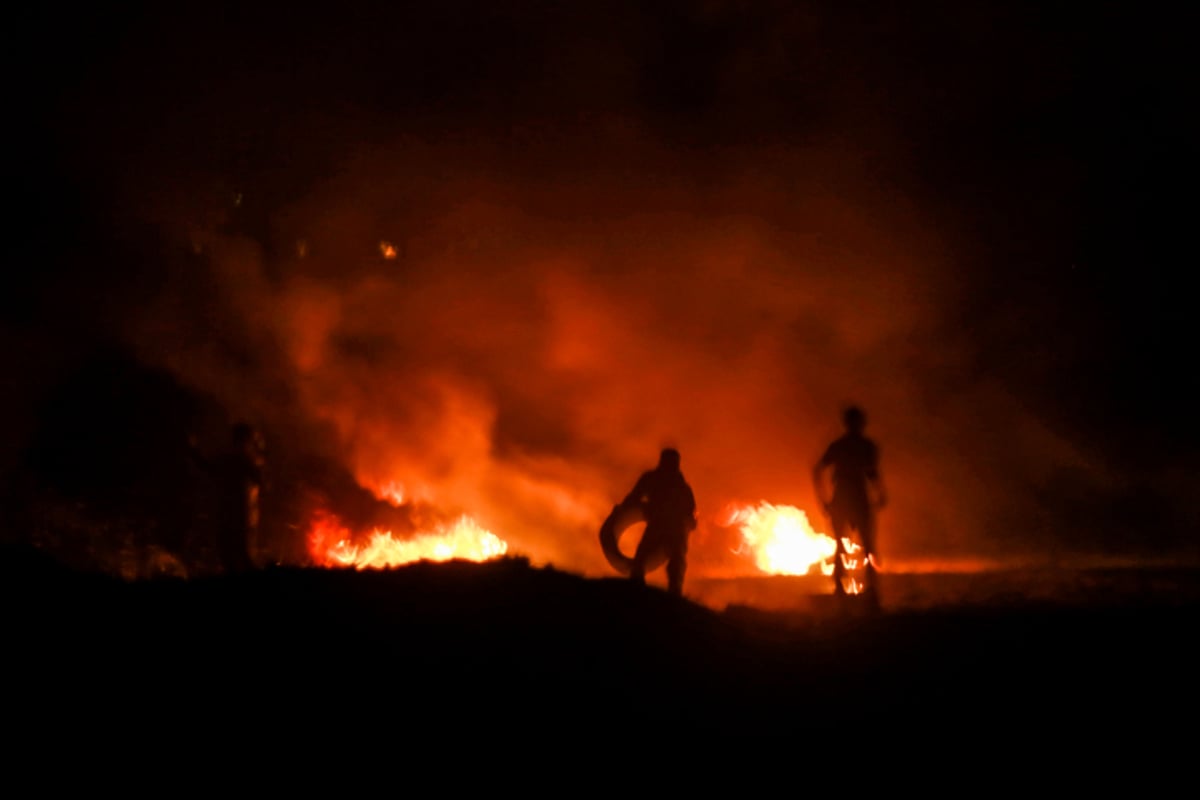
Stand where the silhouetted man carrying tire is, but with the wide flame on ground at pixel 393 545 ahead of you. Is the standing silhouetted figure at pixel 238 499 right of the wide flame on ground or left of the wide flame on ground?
left
